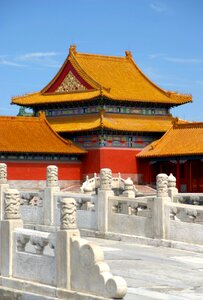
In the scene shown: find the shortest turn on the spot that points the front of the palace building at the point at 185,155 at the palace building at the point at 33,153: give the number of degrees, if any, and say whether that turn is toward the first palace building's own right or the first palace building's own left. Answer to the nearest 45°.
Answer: approximately 90° to the first palace building's own right

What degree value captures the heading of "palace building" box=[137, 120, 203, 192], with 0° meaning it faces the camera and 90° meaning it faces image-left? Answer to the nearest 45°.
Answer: approximately 0°
